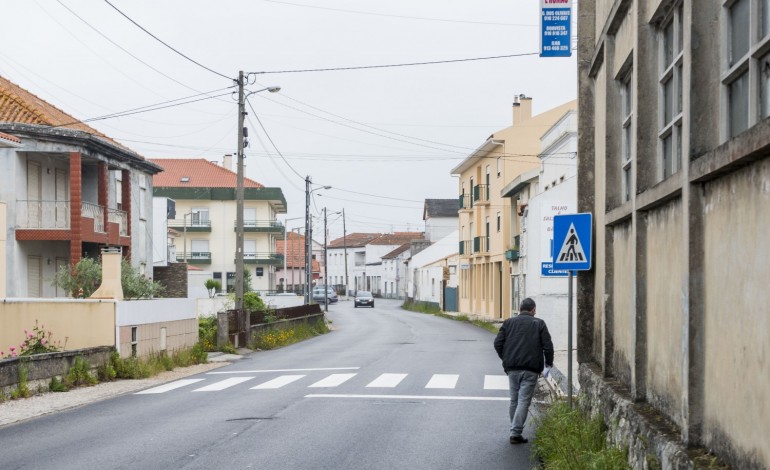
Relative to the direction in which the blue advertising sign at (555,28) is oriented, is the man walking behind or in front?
in front

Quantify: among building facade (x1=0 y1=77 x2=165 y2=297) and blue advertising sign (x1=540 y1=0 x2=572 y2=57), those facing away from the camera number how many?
0

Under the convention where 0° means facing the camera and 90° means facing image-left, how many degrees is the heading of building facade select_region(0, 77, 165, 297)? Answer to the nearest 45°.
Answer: approximately 315°

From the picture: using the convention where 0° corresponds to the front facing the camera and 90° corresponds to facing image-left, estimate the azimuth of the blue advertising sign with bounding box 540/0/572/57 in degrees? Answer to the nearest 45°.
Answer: approximately 0°

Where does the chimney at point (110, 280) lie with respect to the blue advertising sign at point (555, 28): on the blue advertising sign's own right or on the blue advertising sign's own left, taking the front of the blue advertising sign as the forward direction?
on the blue advertising sign's own right

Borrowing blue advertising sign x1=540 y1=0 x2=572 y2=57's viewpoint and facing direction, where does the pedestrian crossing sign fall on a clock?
The pedestrian crossing sign is roughly at 12 o'clock from the blue advertising sign.
